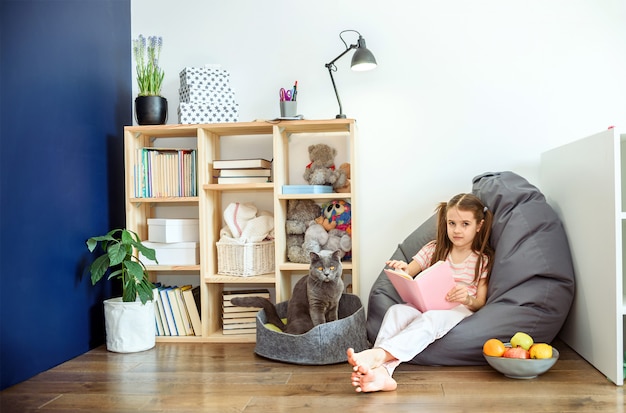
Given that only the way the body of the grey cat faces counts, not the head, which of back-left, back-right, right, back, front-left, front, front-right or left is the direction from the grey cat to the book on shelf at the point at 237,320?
back

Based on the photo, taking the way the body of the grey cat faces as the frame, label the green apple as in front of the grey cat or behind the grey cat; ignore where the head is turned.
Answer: in front

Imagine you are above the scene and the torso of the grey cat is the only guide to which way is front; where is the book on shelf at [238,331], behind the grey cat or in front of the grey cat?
behind

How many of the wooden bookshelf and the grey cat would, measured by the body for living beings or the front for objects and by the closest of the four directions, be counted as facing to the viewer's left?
0

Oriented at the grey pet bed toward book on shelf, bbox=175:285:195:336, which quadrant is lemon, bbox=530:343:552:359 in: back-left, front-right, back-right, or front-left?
back-right

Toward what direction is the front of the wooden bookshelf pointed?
toward the camera
